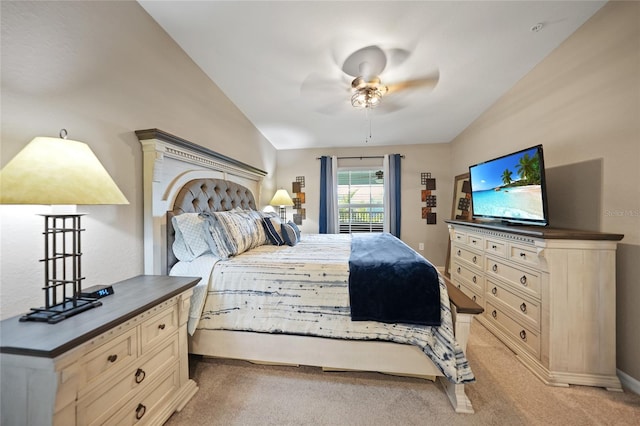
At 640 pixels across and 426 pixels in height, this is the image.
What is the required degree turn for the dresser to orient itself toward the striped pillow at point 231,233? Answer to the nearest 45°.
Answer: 0° — it already faces it

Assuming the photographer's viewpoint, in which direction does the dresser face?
facing the viewer and to the left of the viewer

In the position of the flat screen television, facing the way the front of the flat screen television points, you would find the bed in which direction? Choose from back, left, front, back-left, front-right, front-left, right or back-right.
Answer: front

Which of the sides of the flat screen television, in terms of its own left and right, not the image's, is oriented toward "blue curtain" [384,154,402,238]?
right

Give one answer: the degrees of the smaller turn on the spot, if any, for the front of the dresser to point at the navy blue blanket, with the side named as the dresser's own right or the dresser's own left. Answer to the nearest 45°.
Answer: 0° — it already faces it

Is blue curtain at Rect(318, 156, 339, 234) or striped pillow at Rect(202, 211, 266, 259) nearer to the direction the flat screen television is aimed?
the striped pillow

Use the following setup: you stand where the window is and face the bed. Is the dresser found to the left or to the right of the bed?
left

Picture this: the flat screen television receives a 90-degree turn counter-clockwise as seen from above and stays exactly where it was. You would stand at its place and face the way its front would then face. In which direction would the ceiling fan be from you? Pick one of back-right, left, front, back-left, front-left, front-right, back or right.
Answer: right

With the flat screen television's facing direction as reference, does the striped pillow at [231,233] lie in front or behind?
in front

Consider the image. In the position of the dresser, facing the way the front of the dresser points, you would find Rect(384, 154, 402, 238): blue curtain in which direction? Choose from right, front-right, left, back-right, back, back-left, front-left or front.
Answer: right

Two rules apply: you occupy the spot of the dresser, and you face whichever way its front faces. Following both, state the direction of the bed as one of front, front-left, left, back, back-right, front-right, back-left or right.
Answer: front

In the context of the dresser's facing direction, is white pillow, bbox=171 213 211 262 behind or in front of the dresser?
in front
